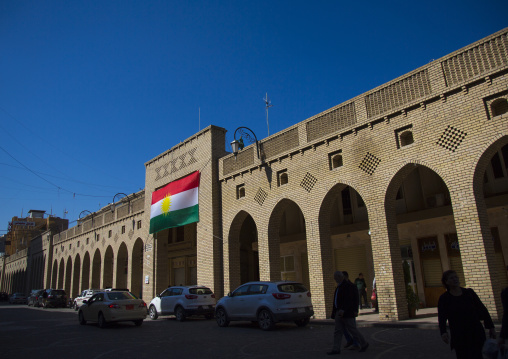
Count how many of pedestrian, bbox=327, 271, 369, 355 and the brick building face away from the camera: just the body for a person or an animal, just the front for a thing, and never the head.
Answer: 0

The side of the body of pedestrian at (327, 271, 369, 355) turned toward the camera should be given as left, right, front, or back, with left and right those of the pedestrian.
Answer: left

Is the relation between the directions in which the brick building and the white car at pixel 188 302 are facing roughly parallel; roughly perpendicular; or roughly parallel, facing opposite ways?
roughly perpendicular

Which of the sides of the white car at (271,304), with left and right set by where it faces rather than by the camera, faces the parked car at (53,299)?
front

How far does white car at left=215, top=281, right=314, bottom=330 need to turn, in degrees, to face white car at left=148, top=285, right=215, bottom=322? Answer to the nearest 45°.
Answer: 0° — it already faces it

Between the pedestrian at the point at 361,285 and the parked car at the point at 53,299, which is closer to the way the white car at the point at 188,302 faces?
the parked car

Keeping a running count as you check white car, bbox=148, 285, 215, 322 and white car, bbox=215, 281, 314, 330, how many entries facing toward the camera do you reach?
0

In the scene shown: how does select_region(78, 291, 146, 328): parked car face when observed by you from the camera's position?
facing away from the viewer and to the left of the viewer

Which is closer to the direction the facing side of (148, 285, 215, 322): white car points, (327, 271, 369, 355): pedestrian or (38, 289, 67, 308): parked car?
the parked car

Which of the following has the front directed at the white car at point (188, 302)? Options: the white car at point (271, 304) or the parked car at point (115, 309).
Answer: the white car at point (271, 304)

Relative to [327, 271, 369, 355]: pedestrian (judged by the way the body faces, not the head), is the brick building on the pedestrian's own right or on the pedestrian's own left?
on the pedestrian's own right

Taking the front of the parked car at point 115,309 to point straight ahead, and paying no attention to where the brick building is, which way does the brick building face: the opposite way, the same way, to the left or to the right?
to the left

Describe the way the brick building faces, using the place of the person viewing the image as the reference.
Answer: facing the viewer and to the left of the viewer

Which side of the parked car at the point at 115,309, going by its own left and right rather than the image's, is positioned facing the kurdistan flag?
right

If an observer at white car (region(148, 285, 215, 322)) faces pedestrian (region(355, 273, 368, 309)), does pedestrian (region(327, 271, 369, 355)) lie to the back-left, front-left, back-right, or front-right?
front-right
